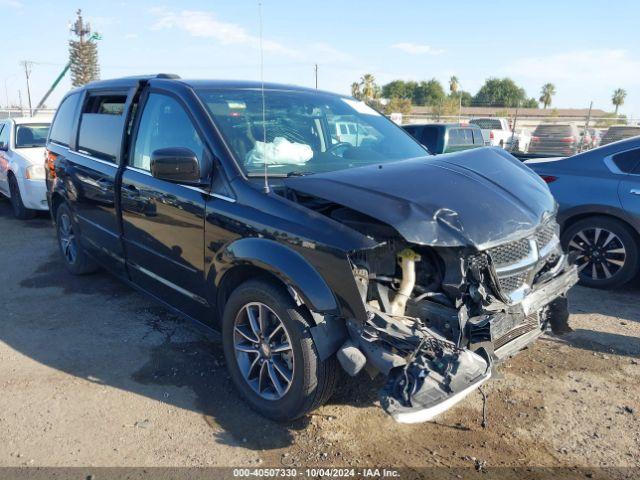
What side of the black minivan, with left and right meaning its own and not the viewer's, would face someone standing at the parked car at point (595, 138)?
left

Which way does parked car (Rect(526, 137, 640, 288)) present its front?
to the viewer's right

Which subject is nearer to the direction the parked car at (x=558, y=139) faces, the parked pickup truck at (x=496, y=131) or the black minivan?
the parked pickup truck

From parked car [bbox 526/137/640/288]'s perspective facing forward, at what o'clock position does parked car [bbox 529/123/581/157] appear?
parked car [bbox 529/123/581/157] is roughly at 9 o'clock from parked car [bbox 526/137/640/288].

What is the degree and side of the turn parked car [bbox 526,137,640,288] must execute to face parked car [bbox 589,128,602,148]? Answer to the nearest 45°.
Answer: approximately 90° to its left

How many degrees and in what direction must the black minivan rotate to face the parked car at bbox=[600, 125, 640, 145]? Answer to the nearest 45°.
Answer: approximately 90° to its left

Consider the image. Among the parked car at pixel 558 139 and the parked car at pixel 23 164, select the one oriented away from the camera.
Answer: the parked car at pixel 558 139

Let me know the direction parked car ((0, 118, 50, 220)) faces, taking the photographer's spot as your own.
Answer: facing the viewer and to the right of the viewer

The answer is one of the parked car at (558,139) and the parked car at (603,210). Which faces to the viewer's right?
the parked car at (603,210)

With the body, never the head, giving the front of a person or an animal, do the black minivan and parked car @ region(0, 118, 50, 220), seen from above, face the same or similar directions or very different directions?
same or similar directions

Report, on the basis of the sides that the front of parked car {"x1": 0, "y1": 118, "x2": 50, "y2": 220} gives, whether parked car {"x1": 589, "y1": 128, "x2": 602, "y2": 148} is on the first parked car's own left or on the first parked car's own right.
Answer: on the first parked car's own left

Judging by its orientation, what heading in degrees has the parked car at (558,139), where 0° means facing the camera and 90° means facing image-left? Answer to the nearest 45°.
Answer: approximately 180°

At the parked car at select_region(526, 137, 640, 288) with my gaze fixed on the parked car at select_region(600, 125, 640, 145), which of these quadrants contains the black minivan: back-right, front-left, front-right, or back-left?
back-left
